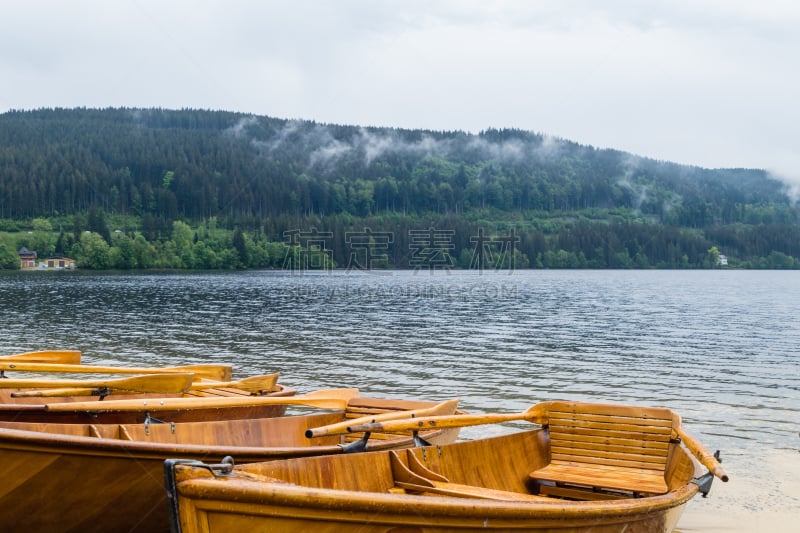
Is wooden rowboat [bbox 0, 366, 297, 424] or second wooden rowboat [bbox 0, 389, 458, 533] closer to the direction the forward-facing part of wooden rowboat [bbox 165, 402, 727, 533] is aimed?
the second wooden rowboat

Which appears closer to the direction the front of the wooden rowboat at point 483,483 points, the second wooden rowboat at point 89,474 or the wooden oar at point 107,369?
the second wooden rowboat

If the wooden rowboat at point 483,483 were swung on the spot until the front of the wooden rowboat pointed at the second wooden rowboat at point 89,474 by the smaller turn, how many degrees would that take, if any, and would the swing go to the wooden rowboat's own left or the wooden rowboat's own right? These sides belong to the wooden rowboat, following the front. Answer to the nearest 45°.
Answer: approximately 45° to the wooden rowboat's own right

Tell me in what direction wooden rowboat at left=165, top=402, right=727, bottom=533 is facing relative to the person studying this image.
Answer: facing the viewer and to the left of the viewer

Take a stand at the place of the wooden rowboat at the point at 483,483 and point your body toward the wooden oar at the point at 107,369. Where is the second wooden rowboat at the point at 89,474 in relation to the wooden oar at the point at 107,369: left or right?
left

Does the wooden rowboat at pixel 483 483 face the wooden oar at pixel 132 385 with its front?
no

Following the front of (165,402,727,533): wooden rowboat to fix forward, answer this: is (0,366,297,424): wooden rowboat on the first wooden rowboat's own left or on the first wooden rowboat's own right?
on the first wooden rowboat's own right

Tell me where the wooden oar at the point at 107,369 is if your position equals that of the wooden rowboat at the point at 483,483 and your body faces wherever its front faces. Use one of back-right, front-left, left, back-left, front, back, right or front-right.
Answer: right

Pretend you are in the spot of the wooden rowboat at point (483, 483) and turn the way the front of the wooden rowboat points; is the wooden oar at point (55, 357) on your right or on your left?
on your right
